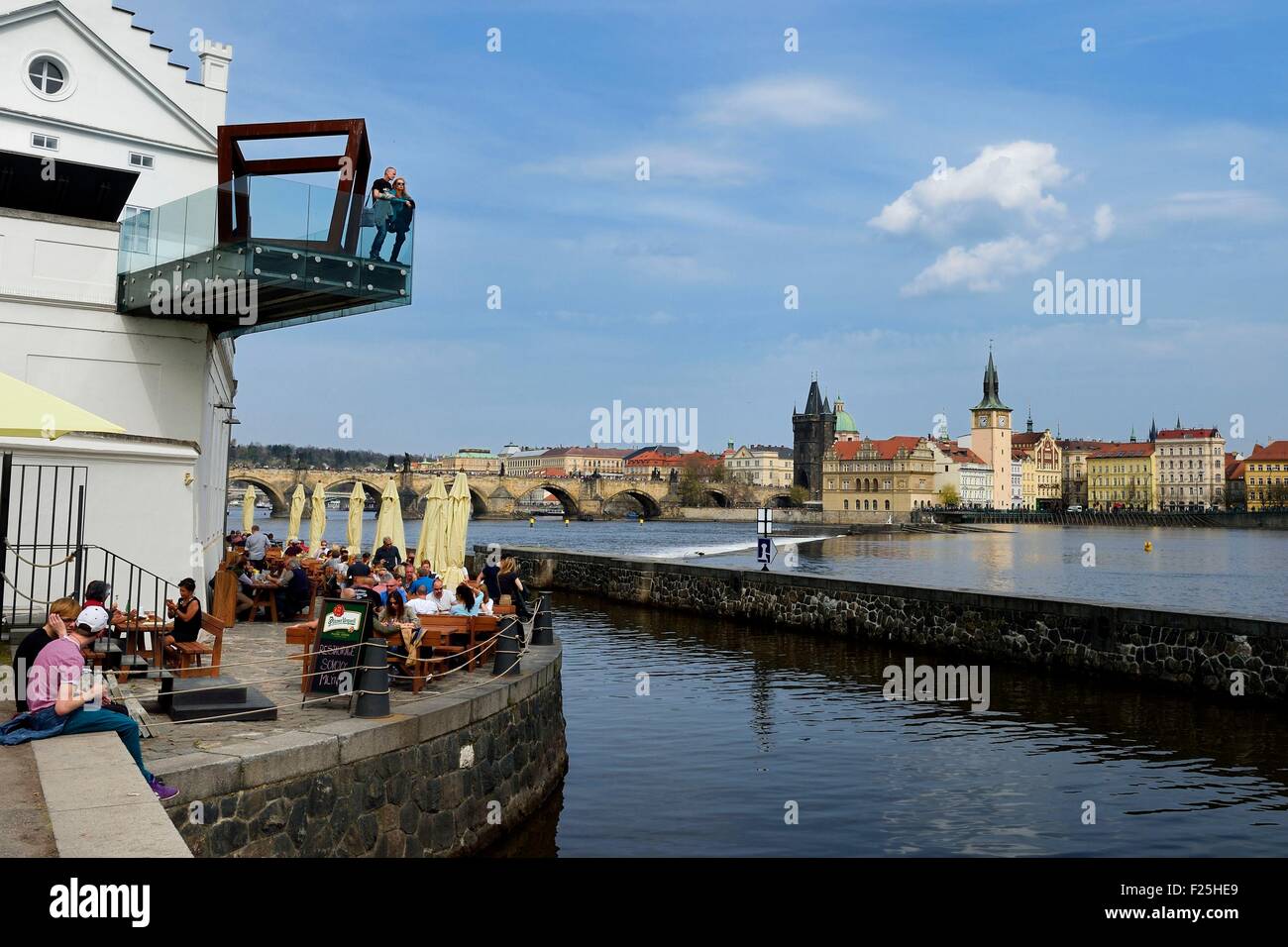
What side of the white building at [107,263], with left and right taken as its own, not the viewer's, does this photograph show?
front

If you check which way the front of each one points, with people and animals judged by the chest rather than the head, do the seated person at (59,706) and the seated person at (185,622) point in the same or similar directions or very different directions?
very different directions

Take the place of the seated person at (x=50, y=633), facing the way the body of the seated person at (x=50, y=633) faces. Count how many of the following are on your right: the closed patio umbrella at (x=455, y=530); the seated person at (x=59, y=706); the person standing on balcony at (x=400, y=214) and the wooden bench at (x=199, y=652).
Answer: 1

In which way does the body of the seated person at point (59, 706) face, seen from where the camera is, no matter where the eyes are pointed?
to the viewer's right

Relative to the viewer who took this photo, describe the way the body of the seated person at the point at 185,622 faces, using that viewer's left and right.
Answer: facing to the left of the viewer

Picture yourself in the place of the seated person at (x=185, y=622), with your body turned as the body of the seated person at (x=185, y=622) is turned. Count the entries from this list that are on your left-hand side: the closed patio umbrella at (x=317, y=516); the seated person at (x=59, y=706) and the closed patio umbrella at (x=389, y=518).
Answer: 1

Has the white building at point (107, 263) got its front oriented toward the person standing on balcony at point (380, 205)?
no

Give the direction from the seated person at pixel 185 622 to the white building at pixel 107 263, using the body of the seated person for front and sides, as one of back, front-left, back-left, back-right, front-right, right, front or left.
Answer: right

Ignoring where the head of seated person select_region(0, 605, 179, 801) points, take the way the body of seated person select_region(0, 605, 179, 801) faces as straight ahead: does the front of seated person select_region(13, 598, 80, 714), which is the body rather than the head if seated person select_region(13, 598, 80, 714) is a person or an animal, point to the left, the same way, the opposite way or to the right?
the same way

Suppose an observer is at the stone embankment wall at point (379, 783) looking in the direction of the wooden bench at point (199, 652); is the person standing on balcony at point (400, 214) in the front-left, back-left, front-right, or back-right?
front-right

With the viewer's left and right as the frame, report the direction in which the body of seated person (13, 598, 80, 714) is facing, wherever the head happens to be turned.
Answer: facing to the right of the viewer
